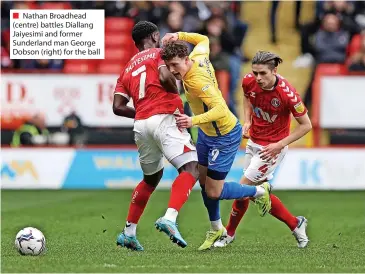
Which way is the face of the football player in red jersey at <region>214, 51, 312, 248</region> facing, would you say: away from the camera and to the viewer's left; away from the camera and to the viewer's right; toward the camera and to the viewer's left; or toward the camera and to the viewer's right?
toward the camera and to the viewer's left

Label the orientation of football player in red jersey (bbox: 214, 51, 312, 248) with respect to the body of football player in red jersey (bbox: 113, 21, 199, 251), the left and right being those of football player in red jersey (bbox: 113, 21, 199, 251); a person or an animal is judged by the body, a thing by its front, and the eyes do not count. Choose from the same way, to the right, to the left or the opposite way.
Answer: the opposite way

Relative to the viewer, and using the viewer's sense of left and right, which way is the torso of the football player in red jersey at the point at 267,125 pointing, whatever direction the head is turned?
facing the viewer and to the left of the viewer

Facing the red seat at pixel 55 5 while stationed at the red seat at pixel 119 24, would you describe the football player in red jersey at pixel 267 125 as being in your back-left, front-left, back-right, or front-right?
back-left

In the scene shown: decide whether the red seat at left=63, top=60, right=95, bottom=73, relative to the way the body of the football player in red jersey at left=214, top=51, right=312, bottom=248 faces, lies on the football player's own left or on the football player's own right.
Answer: on the football player's own right

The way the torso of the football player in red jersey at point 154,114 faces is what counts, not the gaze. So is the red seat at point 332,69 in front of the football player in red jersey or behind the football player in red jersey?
in front

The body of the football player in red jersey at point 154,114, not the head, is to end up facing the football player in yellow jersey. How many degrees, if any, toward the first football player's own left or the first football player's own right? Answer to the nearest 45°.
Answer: approximately 45° to the first football player's own right

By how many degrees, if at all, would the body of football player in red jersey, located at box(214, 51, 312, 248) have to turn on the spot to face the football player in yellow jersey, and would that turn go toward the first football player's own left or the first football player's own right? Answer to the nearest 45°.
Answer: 0° — they already face them

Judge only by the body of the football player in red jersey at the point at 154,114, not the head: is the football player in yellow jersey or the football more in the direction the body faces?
the football player in yellow jersey

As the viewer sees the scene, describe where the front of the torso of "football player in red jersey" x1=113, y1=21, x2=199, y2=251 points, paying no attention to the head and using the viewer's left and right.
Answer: facing away from the viewer and to the right of the viewer

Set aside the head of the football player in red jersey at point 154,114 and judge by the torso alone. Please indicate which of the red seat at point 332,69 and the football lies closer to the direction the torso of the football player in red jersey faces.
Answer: the red seat
